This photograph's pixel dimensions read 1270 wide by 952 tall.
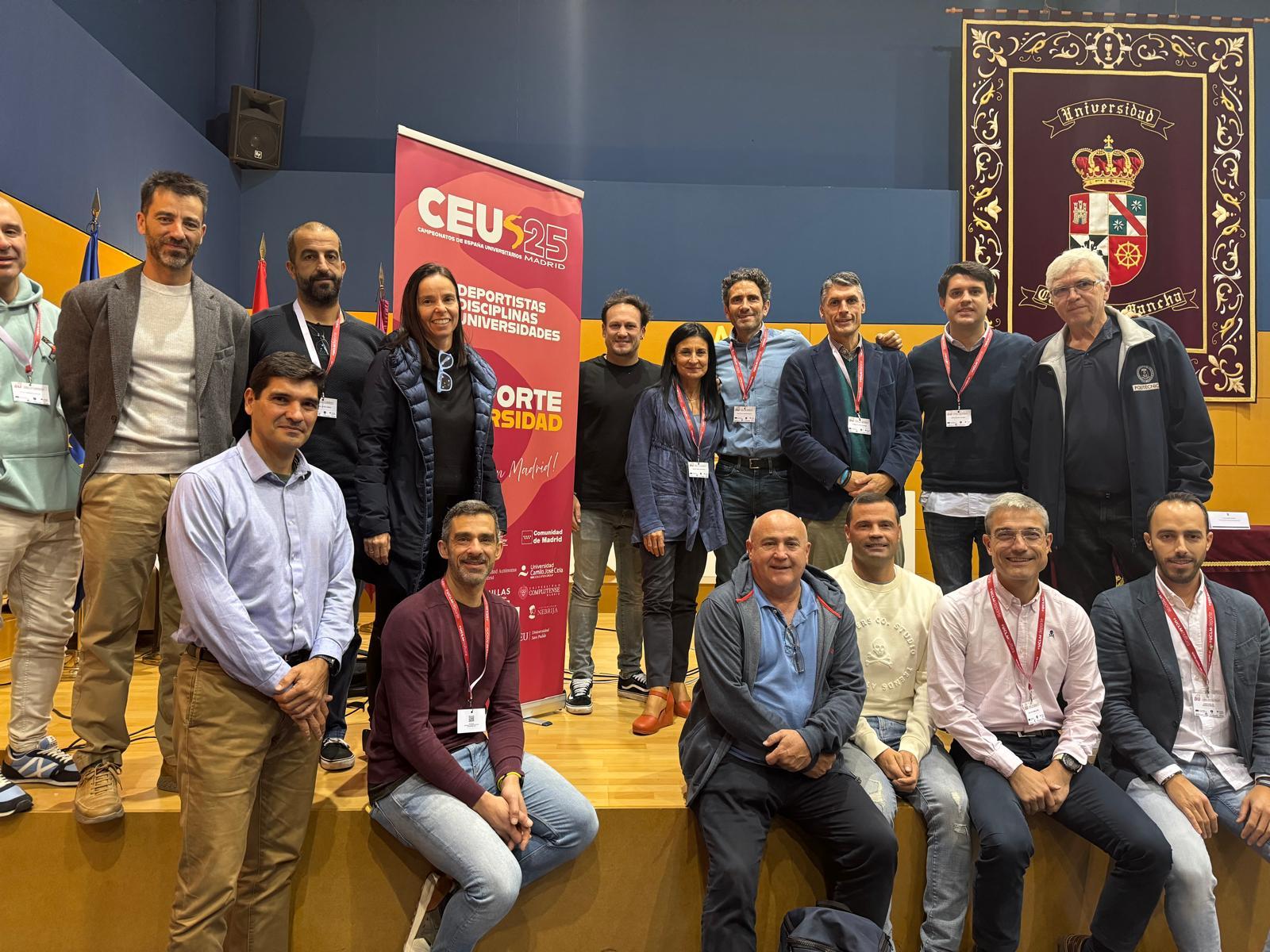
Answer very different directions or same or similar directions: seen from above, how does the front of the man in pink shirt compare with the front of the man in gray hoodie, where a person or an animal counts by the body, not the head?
same or similar directions

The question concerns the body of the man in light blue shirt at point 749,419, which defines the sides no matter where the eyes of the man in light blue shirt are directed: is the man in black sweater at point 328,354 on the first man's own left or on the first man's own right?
on the first man's own right

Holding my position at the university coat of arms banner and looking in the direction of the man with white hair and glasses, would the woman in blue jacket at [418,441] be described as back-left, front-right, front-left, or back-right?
front-right

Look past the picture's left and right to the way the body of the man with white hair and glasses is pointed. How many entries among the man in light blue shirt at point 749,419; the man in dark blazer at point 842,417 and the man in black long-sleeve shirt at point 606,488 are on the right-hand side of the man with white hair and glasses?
3

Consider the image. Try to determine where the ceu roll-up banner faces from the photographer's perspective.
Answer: facing the viewer and to the right of the viewer

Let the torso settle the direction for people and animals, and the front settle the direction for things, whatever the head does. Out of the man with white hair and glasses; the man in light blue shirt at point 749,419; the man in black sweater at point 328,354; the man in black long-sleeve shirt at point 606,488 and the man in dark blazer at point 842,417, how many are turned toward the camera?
5

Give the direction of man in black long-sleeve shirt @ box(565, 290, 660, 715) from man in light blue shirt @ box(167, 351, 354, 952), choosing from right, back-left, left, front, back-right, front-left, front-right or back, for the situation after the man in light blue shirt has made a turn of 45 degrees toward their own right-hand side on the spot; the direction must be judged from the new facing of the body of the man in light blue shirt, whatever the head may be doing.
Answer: back-left

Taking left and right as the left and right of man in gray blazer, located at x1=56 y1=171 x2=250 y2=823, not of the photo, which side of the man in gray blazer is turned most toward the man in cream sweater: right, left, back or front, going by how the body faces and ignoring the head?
left

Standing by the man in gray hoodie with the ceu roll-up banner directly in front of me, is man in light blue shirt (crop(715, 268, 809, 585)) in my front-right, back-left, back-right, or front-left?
front-right

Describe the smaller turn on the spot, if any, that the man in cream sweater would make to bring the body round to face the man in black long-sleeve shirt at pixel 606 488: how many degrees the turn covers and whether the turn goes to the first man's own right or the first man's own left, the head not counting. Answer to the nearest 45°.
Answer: approximately 135° to the first man's own right

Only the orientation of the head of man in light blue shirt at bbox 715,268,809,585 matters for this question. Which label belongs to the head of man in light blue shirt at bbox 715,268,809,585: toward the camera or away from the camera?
toward the camera

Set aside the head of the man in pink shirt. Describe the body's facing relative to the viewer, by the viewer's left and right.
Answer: facing the viewer

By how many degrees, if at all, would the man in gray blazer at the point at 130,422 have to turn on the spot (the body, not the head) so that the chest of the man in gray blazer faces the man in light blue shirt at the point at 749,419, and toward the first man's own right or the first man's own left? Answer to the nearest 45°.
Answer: approximately 90° to the first man's own left

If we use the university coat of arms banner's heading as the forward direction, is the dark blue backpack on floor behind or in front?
in front

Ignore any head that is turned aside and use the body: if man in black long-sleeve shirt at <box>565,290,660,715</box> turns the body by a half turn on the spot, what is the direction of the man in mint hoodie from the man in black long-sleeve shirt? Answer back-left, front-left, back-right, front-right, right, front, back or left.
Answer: back-left

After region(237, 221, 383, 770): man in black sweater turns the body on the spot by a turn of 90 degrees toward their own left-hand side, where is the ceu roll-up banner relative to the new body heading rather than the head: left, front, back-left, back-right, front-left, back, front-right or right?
front-left

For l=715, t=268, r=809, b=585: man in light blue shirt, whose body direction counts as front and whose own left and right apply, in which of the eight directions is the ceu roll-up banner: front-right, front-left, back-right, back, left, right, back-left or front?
right

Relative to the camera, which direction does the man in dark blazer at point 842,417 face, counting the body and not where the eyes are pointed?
toward the camera

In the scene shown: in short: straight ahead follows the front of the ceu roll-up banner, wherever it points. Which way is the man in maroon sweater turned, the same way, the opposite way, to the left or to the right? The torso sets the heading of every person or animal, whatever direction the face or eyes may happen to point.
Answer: the same way

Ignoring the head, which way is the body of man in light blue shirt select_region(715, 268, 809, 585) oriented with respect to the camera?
toward the camera

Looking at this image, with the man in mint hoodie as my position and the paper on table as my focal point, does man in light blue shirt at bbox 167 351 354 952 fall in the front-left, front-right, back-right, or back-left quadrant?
front-right
